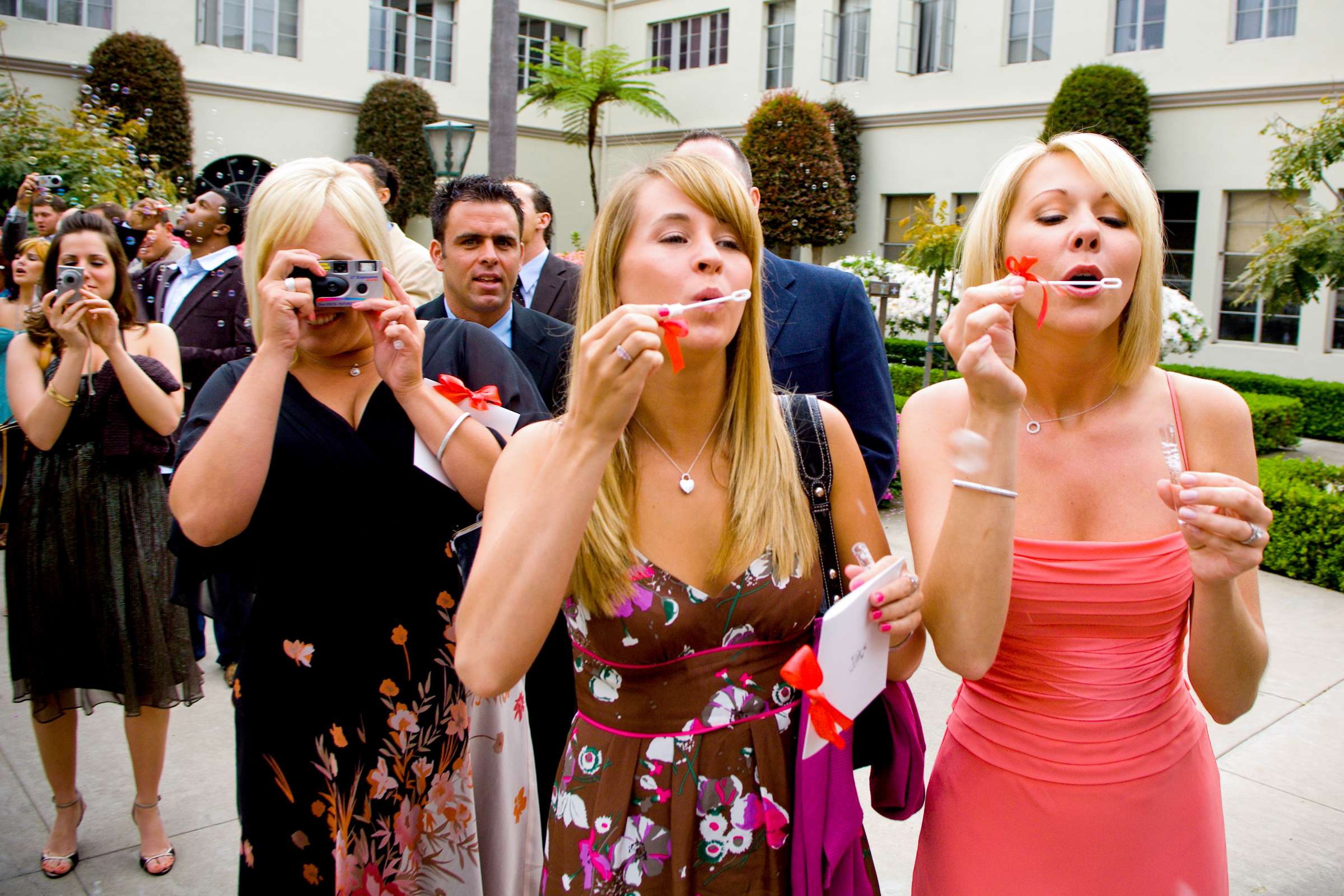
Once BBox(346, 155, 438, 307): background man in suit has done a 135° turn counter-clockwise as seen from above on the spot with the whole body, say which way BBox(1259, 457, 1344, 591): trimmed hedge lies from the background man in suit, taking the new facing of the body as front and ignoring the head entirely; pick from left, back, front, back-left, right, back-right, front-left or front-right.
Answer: front

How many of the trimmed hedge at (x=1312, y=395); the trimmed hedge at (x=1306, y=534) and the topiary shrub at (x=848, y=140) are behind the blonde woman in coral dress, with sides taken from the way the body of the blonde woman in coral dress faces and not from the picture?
3

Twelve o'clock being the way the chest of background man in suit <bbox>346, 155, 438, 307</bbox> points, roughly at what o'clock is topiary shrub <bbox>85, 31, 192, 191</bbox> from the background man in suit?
The topiary shrub is roughly at 4 o'clock from the background man in suit.

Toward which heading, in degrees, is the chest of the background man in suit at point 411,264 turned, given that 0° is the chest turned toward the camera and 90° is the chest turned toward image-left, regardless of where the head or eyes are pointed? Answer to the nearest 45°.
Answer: approximately 45°

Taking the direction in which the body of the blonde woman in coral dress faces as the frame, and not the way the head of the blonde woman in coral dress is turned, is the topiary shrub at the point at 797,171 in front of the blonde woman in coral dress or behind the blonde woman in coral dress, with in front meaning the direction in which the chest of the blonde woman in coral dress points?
behind
